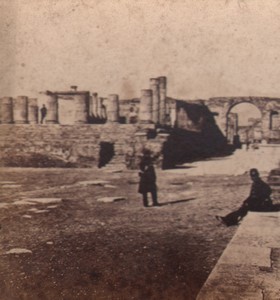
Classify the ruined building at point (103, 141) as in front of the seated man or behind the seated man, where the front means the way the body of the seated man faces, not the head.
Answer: in front

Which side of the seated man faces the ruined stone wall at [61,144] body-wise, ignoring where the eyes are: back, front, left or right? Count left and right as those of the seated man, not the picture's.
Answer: right

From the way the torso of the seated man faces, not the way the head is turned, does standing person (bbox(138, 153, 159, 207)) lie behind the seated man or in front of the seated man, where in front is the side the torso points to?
in front

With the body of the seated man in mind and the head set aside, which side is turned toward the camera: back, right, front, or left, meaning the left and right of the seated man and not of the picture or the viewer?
left

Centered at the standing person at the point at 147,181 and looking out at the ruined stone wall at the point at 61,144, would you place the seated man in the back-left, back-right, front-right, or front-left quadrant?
back-right
